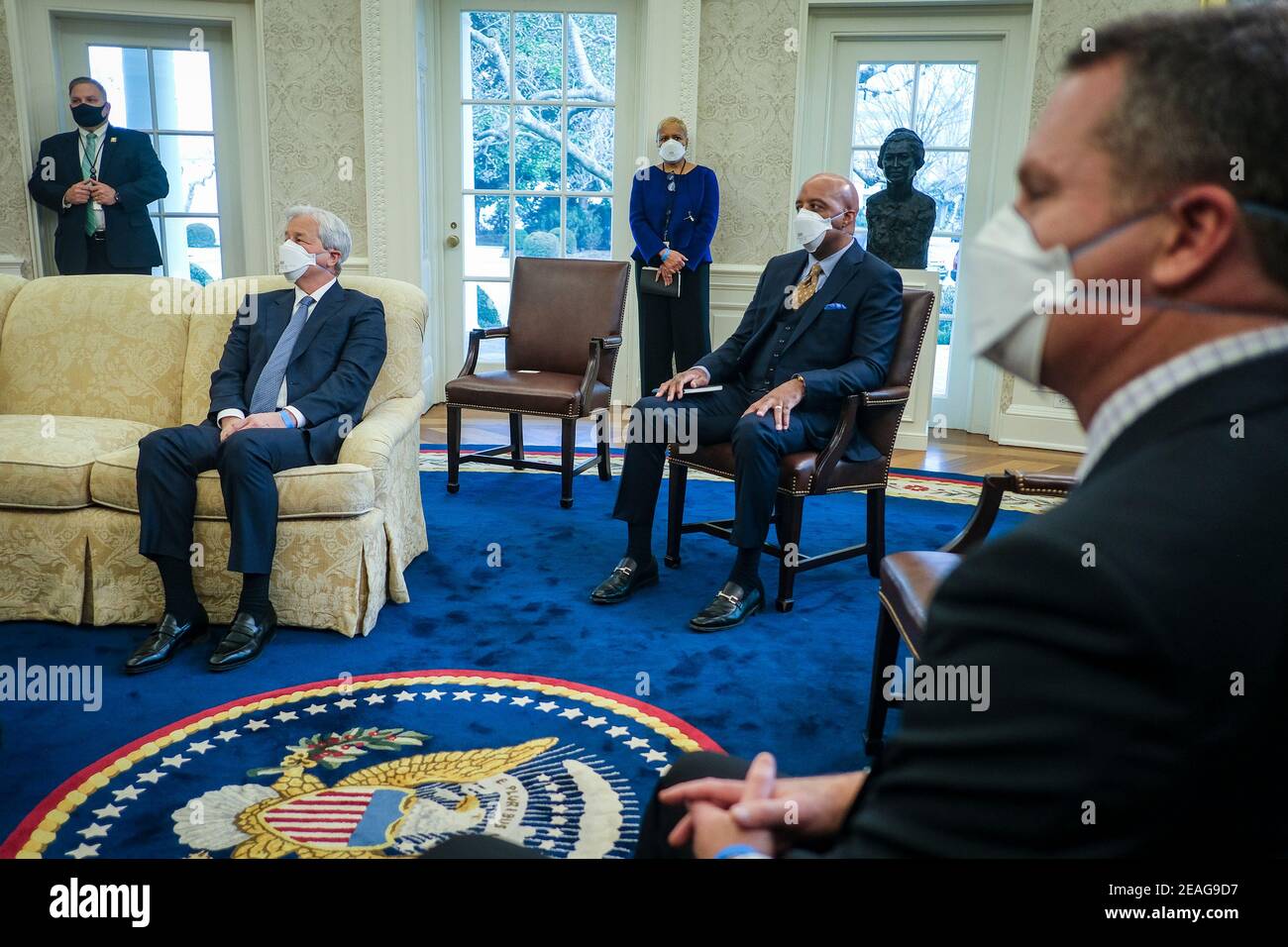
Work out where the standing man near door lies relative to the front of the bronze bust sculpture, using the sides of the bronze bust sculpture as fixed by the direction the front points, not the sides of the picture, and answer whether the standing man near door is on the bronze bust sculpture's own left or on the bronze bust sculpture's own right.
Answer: on the bronze bust sculpture's own right

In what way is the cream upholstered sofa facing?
toward the camera

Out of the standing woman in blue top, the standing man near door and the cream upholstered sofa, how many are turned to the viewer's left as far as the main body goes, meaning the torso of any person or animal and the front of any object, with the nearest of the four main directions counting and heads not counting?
0

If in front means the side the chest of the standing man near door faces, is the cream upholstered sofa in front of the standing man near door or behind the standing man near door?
in front

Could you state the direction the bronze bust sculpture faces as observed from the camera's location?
facing the viewer

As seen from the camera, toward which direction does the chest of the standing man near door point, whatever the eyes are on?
toward the camera

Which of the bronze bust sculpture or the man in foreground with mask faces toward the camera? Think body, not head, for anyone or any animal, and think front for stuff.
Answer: the bronze bust sculpture

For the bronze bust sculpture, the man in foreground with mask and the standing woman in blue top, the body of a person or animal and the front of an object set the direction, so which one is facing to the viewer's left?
the man in foreground with mask

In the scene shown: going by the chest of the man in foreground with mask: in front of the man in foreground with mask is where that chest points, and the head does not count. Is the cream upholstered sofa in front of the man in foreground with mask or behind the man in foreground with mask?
in front

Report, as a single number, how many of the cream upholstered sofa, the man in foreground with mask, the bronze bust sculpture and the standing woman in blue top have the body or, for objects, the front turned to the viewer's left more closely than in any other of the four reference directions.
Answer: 1

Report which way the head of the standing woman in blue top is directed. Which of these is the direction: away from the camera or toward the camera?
toward the camera

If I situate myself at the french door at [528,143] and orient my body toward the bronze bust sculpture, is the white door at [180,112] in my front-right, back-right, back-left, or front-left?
back-right

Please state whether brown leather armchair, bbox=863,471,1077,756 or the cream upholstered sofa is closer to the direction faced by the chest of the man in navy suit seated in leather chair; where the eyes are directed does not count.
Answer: the cream upholstered sofa

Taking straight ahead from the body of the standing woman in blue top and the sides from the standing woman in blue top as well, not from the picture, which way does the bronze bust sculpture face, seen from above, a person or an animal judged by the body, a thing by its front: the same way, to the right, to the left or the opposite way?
the same way

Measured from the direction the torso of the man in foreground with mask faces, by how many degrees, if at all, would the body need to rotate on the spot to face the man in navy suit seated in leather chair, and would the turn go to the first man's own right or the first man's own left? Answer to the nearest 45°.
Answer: approximately 90° to the first man's own right

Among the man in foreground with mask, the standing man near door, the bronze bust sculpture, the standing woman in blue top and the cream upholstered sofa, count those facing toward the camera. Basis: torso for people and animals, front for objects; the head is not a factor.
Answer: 4

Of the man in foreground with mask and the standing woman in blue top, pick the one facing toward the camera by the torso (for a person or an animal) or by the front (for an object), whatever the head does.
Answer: the standing woman in blue top

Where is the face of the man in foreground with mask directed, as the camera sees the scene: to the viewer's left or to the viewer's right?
to the viewer's left

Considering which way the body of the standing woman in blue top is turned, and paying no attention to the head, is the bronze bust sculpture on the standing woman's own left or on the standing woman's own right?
on the standing woman's own left

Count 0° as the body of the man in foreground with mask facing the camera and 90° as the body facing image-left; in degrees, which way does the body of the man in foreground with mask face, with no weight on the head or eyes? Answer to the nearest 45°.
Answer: approximately 90°

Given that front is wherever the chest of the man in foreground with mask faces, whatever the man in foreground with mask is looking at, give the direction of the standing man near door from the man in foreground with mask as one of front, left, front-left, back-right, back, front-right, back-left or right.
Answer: front-right

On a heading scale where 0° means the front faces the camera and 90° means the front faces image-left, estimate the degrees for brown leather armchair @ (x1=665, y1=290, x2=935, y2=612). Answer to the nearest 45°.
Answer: approximately 45°
